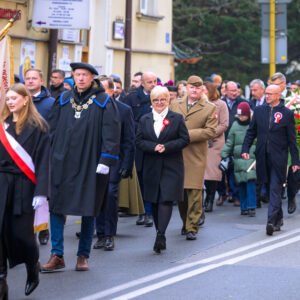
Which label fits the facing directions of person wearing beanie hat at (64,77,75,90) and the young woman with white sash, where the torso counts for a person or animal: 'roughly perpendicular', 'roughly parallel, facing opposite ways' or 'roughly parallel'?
roughly parallel

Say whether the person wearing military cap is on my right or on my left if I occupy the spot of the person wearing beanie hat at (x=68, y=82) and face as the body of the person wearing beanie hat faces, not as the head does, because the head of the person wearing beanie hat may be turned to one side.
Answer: on my left

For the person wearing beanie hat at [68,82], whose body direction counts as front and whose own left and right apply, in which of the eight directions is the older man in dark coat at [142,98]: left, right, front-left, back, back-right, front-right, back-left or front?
back-left

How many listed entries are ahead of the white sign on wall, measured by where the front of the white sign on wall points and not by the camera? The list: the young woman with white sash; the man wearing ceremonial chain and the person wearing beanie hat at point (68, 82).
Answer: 3

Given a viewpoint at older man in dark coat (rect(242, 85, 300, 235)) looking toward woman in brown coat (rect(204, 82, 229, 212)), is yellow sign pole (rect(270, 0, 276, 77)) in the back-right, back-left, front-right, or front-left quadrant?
front-right

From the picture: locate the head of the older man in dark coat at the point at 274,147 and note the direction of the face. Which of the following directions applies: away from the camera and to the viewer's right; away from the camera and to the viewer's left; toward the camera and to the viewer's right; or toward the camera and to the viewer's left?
toward the camera and to the viewer's left

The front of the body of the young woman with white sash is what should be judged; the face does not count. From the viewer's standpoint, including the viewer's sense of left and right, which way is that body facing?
facing the viewer and to the left of the viewer

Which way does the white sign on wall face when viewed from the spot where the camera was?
facing the viewer

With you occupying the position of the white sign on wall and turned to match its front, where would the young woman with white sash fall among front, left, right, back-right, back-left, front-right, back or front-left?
front

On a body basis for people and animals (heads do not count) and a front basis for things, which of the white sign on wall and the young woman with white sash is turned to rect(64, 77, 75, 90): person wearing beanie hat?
the white sign on wall

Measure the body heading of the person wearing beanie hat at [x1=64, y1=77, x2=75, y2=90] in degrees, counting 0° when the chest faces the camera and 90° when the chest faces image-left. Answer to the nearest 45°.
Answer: approximately 45°

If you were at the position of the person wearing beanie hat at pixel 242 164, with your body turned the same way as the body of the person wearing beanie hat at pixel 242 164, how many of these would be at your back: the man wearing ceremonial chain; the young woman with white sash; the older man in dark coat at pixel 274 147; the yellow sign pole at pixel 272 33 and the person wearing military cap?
1

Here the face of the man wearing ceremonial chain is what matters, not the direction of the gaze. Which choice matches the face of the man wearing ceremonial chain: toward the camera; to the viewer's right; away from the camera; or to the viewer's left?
toward the camera

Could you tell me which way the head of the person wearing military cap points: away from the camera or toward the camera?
toward the camera

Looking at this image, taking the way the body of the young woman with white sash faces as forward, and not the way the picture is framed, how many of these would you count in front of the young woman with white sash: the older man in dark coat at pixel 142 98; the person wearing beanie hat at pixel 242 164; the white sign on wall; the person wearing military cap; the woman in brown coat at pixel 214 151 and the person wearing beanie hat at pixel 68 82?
0
